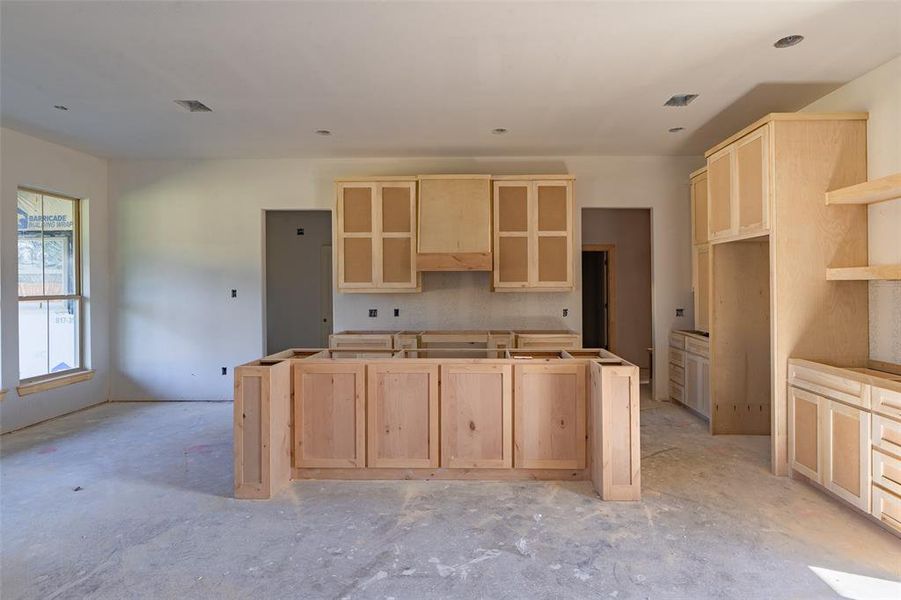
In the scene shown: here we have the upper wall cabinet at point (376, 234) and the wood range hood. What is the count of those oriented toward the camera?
2

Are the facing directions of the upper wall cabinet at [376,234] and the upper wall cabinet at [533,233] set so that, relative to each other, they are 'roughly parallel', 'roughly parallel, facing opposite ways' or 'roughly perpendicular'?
roughly parallel

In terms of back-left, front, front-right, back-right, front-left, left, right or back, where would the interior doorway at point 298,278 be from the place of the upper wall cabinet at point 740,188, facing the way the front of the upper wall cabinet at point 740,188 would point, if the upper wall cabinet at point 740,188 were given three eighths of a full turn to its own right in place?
left

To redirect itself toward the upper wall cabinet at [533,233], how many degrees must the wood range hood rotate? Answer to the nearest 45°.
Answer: approximately 90° to its left

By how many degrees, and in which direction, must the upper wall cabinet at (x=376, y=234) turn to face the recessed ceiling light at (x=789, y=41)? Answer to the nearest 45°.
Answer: approximately 45° to its left

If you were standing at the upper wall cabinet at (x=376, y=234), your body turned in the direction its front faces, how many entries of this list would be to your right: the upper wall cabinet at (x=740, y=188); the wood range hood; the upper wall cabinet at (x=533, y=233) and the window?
1

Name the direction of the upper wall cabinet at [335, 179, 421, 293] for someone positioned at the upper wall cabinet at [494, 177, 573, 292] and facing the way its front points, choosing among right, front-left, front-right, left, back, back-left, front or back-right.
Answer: right

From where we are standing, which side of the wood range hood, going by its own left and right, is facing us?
front

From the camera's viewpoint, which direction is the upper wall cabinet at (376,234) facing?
toward the camera

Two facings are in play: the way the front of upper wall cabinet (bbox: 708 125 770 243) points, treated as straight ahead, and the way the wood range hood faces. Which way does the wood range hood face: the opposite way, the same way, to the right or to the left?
to the left

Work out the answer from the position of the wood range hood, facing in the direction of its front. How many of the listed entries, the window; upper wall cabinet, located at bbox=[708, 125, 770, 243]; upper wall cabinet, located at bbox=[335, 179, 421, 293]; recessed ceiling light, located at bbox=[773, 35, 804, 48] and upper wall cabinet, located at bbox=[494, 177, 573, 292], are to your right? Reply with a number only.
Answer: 2

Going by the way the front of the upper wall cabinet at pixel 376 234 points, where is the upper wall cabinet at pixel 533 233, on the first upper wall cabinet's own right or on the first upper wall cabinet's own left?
on the first upper wall cabinet's own left

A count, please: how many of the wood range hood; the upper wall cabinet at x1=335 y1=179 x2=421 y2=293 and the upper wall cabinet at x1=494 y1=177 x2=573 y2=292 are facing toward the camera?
3

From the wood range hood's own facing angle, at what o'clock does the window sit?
The window is roughly at 3 o'clock from the wood range hood.

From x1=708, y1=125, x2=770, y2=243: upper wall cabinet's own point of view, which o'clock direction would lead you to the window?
The window is roughly at 1 o'clock from the upper wall cabinet.

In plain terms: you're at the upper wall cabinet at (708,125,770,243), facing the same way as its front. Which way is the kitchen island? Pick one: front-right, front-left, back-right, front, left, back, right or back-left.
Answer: front
